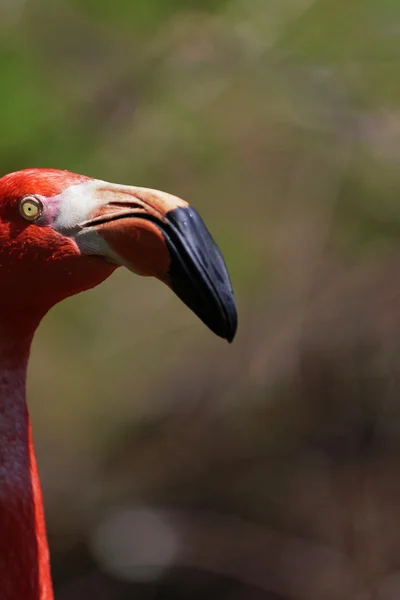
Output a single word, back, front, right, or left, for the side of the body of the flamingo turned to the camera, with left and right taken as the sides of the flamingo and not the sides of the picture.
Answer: right
